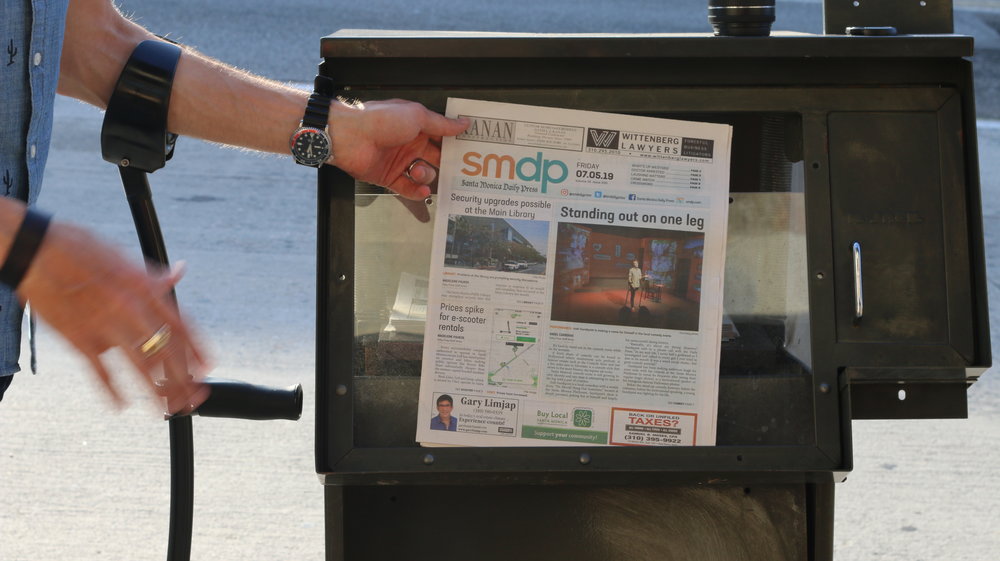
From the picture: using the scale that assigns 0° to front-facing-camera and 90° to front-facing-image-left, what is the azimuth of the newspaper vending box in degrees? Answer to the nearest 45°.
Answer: approximately 0°
